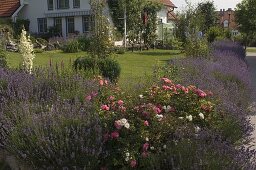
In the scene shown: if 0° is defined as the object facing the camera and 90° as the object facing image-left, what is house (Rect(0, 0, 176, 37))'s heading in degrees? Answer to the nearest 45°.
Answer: approximately 0°

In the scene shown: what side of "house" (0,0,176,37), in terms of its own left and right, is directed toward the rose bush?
front

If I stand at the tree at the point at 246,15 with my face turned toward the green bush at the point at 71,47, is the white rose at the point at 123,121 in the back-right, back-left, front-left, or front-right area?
front-left

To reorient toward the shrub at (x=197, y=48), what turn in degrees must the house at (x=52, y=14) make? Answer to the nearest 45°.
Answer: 0° — it already faces it

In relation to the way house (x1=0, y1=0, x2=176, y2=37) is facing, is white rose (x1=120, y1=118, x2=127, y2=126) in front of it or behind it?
in front

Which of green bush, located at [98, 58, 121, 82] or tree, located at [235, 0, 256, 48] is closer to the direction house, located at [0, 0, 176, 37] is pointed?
the green bush

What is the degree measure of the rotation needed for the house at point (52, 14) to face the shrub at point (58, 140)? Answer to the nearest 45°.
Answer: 0° — it already faces it

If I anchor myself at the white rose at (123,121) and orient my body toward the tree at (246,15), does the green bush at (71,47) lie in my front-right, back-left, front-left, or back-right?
front-left

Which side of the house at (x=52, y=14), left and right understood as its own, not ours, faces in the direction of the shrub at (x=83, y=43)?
front

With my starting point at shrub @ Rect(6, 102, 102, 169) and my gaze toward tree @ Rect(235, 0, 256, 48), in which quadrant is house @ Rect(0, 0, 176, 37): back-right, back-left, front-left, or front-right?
front-left

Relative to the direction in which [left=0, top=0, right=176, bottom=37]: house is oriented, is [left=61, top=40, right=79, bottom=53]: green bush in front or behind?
in front
